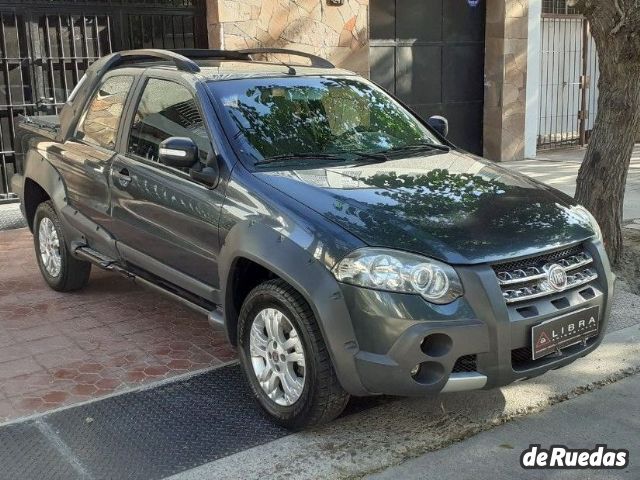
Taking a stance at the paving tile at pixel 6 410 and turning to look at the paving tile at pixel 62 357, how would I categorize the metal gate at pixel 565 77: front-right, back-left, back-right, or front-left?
front-right

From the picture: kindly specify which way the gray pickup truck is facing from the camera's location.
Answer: facing the viewer and to the right of the viewer
